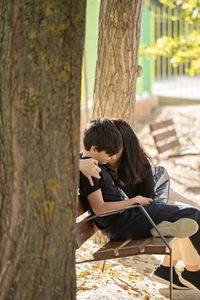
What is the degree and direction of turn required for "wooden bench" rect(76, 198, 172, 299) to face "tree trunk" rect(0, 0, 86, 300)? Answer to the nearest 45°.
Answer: approximately 135° to its right

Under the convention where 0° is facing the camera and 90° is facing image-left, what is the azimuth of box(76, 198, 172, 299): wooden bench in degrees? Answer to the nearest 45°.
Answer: approximately 270°

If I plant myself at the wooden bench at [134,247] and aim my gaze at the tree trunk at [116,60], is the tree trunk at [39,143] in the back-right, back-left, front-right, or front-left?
back-left

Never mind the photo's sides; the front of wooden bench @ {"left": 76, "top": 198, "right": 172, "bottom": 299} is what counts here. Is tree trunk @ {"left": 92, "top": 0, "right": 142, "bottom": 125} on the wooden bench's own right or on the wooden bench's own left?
on the wooden bench's own left
